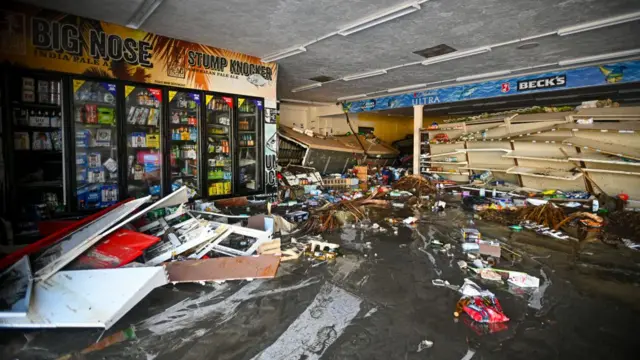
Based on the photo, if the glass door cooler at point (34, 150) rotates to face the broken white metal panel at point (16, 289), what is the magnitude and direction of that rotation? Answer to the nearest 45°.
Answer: approximately 45° to its right

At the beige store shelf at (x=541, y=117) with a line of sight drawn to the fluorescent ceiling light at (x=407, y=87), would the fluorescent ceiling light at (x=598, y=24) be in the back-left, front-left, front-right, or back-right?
back-left

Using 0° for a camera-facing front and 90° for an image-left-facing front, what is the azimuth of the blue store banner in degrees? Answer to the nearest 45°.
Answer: approximately 45°

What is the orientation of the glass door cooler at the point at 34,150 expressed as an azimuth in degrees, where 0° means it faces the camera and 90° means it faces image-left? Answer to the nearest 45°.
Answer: approximately 315°
